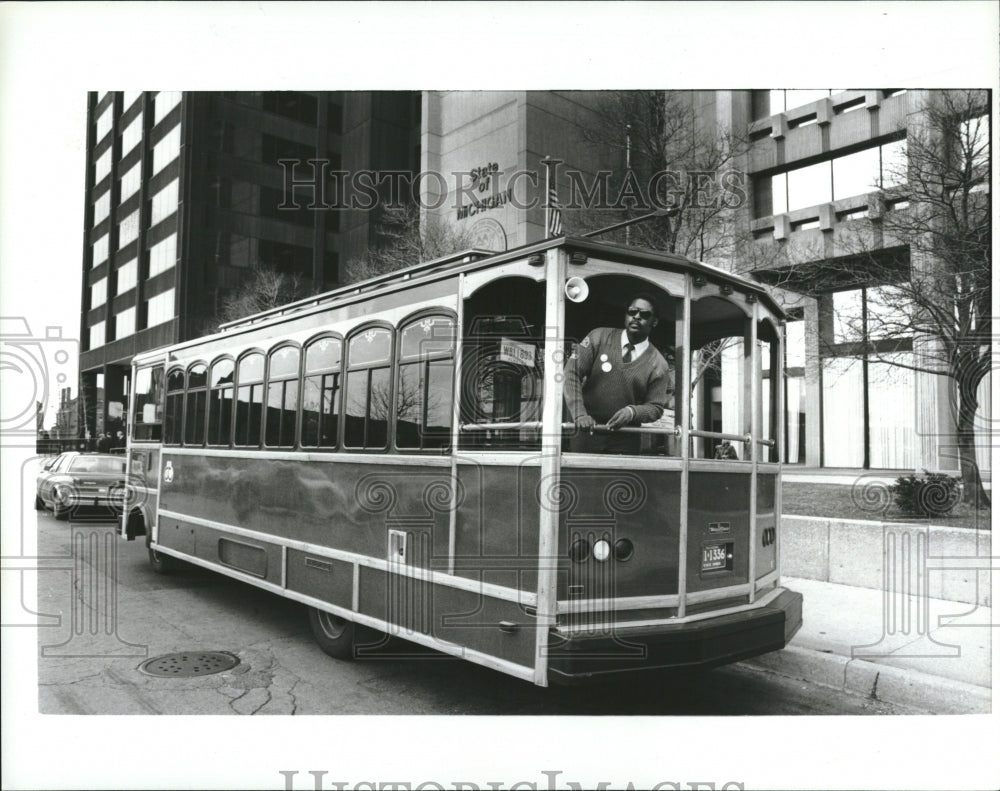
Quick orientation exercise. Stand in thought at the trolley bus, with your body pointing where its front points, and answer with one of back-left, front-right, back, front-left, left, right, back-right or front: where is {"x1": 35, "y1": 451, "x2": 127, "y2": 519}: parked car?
front

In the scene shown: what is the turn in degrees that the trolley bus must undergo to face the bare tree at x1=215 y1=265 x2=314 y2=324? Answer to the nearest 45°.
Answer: approximately 45° to its right

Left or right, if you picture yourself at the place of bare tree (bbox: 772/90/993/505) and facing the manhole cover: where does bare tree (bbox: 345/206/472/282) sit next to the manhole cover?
right

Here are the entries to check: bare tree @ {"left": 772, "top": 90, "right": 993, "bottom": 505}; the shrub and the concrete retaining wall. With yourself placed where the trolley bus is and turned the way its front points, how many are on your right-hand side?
3

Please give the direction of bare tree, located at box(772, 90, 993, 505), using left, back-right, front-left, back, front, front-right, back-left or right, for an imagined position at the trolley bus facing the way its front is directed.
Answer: right

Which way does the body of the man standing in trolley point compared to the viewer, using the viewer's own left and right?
facing the viewer

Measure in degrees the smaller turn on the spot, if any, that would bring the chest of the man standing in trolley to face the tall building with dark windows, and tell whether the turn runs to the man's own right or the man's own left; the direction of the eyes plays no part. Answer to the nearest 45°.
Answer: approximately 135° to the man's own right

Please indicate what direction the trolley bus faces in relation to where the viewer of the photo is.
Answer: facing away from the viewer and to the left of the viewer

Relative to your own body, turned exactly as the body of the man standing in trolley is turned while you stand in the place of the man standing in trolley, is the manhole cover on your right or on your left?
on your right
